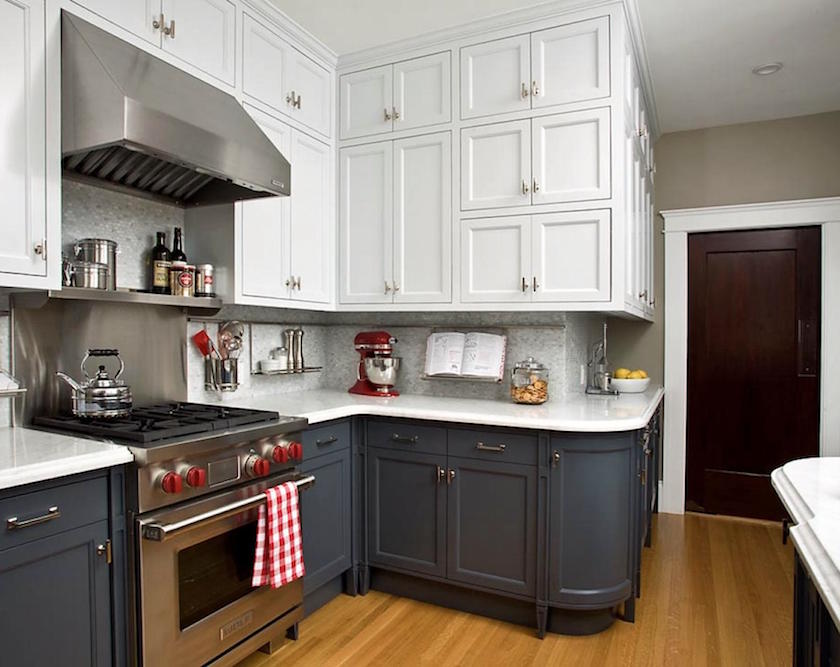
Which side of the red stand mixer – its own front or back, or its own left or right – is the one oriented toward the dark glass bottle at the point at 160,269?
right

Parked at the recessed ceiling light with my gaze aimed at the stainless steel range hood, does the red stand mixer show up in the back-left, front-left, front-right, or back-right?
front-right

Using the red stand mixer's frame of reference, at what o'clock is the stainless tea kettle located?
The stainless tea kettle is roughly at 3 o'clock from the red stand mixer.

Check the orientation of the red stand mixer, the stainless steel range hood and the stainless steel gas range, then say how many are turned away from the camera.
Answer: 0

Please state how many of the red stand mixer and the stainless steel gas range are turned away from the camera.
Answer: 0

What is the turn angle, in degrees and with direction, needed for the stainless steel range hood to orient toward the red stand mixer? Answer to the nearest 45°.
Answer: approximately 90° to its left

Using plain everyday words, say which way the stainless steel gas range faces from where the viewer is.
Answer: facing the viewer and to the right of the viewer

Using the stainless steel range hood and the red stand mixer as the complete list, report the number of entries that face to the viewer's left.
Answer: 0

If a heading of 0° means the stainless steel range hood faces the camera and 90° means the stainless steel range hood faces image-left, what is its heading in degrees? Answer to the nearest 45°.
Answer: approximately 315°
